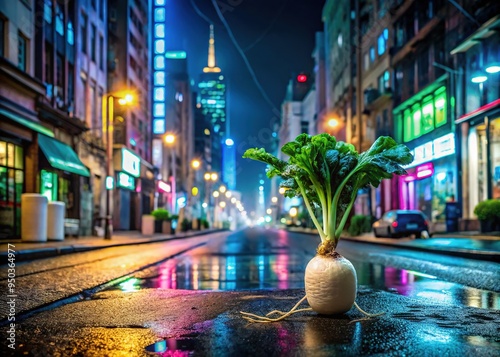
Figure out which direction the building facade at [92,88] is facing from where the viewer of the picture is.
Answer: facing the viewer and to the right of the viewer

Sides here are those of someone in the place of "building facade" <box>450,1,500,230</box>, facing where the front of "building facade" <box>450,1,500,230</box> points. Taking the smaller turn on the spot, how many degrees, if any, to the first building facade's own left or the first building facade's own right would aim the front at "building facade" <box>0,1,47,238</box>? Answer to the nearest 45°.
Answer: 0° — it already faces it

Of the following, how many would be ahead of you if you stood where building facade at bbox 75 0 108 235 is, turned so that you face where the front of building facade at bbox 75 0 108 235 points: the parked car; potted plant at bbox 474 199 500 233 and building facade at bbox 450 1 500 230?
3

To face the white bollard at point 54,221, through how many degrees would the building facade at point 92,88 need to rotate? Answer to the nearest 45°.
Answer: approximately 45° to its right

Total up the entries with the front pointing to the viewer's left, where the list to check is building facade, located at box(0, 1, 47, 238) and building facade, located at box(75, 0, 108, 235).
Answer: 0

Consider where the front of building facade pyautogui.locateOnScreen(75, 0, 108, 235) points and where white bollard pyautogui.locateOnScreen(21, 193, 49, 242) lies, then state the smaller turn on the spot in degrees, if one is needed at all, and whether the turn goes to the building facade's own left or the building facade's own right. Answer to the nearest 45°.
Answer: approximately 45° to the building facade's own right

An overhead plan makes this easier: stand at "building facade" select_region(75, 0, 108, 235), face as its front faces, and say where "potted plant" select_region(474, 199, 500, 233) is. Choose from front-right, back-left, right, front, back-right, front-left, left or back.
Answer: front

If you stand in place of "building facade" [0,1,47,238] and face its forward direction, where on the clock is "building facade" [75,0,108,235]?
"building facade" [75,0,108,235] is roughly at 8 o'clock from "building facade" [0,1,47,238].

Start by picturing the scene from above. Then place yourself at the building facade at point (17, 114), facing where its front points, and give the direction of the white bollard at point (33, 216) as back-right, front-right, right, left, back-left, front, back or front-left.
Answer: front-right

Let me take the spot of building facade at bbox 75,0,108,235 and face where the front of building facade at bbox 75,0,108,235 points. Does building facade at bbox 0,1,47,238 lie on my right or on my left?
on my right

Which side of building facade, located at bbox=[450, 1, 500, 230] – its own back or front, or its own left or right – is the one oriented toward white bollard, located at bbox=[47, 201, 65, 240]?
front

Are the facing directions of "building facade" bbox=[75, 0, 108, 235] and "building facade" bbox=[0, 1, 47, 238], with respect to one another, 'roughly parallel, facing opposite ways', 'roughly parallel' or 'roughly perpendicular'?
roughly parallel

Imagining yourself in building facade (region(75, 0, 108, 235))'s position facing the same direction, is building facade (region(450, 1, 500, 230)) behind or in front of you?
in front
